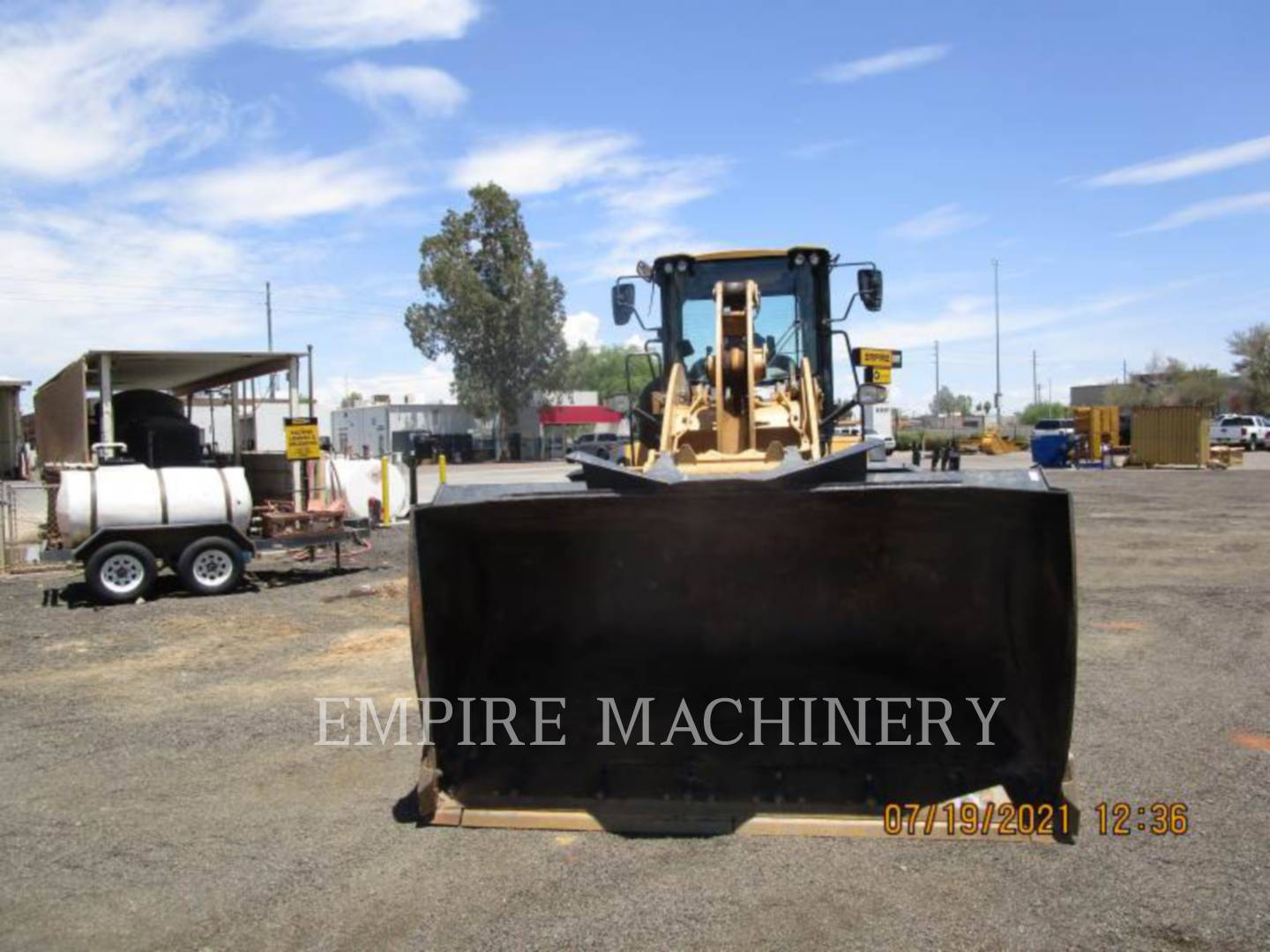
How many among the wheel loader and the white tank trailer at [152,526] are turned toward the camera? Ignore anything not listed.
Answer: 1

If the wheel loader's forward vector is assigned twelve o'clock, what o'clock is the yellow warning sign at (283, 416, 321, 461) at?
The yellow warning sign is roughly at 5 o'clock from the wheel loader.

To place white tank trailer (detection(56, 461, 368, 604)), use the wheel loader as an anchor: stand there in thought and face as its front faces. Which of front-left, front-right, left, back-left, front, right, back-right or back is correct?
back-right

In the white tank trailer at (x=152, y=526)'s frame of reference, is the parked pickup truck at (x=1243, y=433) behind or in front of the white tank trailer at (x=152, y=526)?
in front

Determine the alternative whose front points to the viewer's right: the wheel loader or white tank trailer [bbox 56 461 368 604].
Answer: the white tank trailer

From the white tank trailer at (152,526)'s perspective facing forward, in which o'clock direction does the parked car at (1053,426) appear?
The parked car is roughly at 11 o'clock from the white tank trailer.

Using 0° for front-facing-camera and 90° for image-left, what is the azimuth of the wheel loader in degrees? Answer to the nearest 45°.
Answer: approximately 0°

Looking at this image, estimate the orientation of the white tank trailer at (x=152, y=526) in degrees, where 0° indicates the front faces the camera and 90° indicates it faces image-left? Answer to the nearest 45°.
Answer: approximately 270°

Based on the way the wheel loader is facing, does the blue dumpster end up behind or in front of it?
behind

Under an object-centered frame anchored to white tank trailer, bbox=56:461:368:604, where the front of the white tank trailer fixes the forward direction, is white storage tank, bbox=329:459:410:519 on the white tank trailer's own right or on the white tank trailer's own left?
on the white tank trailer's own left

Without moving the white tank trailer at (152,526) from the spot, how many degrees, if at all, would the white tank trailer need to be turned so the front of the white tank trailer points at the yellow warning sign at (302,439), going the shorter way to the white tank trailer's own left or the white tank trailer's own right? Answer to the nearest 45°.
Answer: approximately 45° to the white tank trailer's own left
